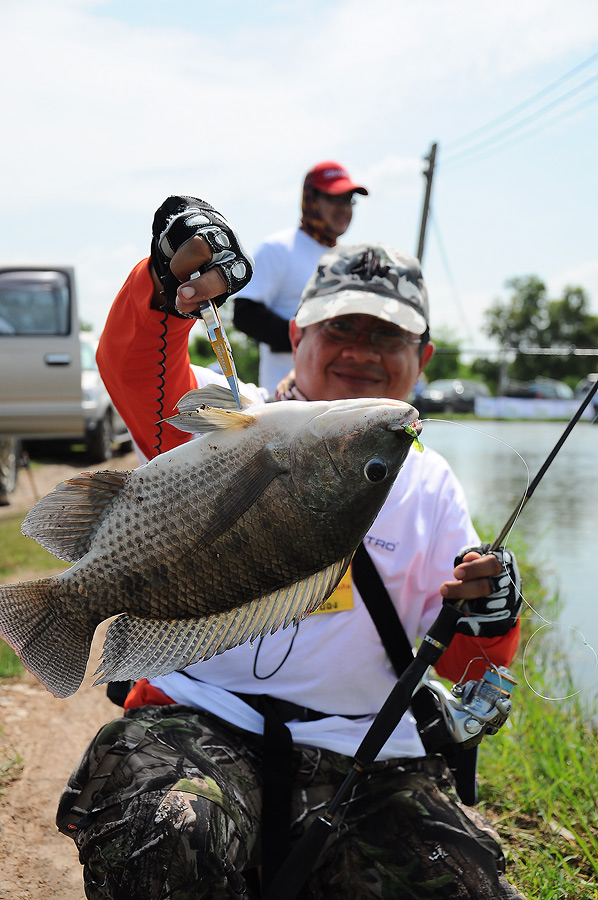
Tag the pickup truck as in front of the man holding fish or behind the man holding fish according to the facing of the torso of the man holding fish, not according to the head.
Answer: behind

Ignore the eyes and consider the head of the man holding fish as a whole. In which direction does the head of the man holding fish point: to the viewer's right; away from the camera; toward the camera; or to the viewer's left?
toward the camera

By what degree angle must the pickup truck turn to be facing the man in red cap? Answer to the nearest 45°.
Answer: approximately 90° to its left

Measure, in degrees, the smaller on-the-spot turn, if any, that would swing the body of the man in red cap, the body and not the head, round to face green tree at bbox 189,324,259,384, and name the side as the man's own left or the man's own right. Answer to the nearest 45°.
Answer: approximately 135° to the man's own left

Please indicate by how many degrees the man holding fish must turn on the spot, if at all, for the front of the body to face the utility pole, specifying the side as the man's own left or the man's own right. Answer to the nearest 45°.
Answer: approximately 180°

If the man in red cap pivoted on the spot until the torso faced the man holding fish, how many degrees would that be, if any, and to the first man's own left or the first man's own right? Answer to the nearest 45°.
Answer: approximately 45° to the first man's own right

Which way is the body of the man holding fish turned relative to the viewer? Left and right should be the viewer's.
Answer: facing the viewer

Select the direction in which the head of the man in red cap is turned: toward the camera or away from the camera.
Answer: toward the camera

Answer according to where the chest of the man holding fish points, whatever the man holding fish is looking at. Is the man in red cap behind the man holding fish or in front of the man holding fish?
behind

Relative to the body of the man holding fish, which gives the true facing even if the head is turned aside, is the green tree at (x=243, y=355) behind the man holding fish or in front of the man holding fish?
behind
